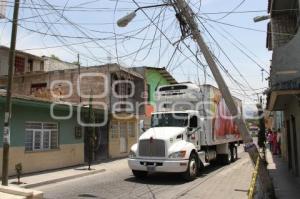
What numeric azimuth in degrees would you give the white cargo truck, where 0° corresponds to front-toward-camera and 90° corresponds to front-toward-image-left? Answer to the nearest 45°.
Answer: approximately 45°

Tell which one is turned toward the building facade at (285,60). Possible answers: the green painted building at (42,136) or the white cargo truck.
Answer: the green painted building

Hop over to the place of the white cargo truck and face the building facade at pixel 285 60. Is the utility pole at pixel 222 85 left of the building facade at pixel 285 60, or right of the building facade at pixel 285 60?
right

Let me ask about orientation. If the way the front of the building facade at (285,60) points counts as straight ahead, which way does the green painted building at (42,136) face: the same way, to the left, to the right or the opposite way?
the opposite way

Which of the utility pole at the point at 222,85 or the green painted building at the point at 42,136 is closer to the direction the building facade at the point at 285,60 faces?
the green painted building

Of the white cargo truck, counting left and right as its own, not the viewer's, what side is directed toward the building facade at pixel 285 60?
left

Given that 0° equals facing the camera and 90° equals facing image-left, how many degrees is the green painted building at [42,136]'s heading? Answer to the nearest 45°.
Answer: approximately 315°

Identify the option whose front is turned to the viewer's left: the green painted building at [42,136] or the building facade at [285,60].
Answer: the building facade

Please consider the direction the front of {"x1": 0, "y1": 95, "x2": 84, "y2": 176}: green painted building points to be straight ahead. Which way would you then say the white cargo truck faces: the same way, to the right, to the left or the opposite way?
to the right

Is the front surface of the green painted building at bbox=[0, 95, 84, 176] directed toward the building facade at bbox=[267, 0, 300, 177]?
yes

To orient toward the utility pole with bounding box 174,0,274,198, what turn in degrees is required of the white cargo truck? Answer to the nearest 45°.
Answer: approximately 45° to its left

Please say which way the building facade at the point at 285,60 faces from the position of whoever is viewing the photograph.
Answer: facing to the left of the viewer

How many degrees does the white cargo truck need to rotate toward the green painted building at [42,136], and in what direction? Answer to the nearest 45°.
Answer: approximately 45° to its right
